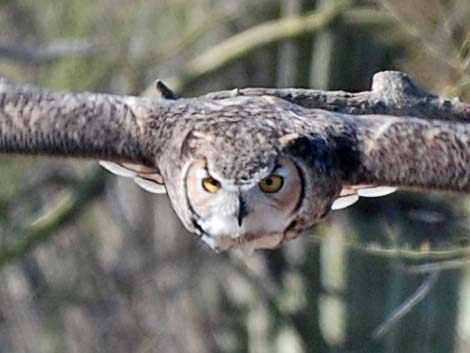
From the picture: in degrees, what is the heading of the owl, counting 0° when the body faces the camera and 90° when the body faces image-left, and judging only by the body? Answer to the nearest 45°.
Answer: approximately 0°
